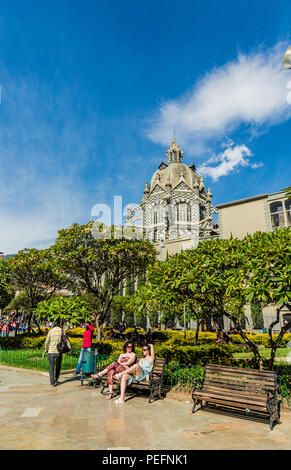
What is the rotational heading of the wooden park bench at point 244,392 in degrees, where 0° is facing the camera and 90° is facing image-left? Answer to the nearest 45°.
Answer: approximately 45°

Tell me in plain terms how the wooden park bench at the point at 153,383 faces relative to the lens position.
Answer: facing the viewer and to the left of the viewer

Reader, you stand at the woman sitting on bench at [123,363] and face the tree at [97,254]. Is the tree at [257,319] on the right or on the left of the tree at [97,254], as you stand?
right

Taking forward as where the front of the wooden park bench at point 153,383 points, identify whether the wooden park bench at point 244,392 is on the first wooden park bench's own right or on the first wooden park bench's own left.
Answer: on the first wooden park bench's own left

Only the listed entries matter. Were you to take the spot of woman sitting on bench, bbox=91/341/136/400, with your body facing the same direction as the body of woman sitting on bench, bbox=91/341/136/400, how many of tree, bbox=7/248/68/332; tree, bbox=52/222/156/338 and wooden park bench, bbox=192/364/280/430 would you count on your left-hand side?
1

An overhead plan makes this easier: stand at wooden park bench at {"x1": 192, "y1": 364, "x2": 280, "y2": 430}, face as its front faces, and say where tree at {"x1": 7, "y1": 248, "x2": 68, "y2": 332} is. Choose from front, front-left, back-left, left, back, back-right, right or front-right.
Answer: right

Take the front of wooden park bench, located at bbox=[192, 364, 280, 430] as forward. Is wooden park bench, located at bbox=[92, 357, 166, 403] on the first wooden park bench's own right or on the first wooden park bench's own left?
on the first wooden park bench's own right

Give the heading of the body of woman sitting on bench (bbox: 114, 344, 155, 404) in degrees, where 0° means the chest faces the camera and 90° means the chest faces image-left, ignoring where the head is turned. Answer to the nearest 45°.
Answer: approximately 45°

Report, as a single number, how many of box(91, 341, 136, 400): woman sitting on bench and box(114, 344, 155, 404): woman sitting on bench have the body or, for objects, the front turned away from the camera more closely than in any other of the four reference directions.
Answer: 0

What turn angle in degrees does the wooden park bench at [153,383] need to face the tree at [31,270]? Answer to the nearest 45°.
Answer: approximately 90° to its right
